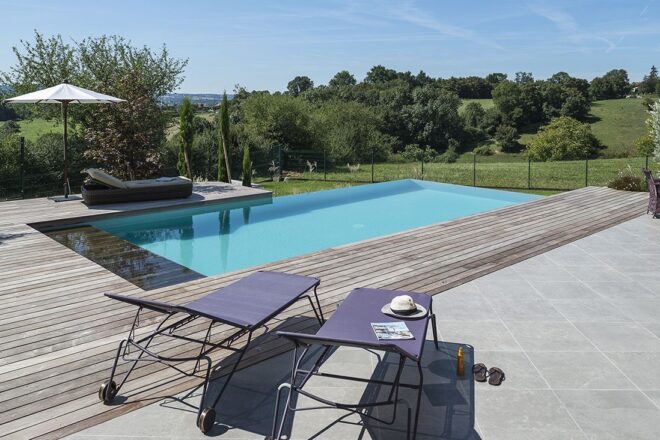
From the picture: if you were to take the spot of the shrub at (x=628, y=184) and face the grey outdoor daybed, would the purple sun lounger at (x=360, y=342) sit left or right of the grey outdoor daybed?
left

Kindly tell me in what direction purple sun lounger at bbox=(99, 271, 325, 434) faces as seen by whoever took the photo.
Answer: facing away from the viewer and to the right of the viewer

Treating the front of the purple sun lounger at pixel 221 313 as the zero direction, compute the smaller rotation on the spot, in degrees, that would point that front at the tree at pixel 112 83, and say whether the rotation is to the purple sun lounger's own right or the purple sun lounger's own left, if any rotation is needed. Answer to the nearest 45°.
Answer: approximately 45° to the purple sun lounger's own left

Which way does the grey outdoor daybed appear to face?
to the viewer's right

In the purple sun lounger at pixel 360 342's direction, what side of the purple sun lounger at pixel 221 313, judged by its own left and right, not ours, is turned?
right

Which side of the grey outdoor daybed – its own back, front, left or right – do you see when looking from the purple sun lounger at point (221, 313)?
right
